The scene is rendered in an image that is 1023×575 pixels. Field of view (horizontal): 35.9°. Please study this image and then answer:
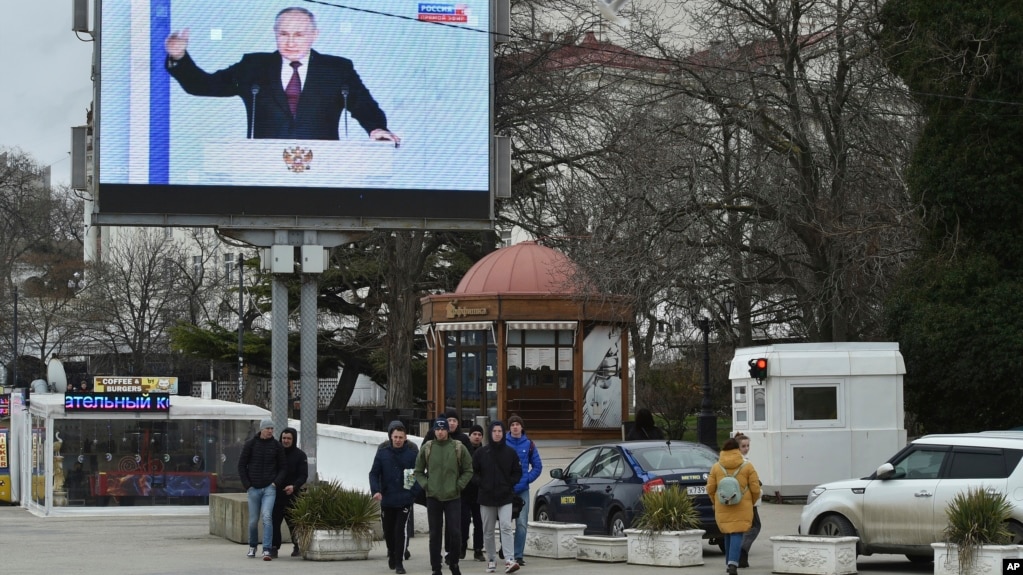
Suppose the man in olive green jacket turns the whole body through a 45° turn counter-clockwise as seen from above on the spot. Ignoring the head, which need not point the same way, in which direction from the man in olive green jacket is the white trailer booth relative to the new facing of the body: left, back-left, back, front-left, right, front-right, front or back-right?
left

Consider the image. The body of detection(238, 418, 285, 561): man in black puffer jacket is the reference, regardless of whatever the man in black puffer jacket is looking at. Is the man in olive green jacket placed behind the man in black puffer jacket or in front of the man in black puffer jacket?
in front

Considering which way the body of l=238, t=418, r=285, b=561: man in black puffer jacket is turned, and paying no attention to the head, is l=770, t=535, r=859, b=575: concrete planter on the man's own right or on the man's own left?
on the man's own left

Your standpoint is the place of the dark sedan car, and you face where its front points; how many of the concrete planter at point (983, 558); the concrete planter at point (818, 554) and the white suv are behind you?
3

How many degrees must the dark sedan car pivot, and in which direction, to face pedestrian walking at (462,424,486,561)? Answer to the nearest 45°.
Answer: approximately 90° to its left

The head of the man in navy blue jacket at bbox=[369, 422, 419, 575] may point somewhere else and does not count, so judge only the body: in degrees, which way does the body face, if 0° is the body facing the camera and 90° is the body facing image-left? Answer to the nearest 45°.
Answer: approximately 0°

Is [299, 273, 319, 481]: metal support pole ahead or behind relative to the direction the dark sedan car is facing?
ahead

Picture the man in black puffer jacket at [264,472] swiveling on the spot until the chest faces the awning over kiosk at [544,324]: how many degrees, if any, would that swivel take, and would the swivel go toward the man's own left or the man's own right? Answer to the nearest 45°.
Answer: approximately 180°

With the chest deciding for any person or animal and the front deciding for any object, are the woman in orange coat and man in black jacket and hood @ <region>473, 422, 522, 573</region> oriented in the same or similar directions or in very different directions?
very different directions

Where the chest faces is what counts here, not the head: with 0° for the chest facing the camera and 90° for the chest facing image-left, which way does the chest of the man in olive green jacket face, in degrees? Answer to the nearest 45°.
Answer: approximately 0°

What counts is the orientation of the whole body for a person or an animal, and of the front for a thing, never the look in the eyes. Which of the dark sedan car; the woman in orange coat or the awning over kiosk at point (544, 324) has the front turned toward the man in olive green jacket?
the awning over kiosk

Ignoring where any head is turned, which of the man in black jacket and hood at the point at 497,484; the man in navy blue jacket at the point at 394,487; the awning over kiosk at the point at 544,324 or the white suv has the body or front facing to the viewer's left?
the white suv

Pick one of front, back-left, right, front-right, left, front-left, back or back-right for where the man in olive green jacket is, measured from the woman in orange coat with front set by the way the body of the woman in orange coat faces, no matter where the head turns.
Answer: left
